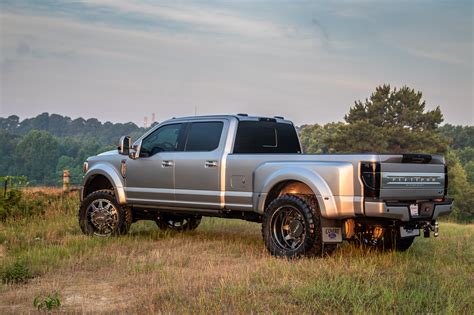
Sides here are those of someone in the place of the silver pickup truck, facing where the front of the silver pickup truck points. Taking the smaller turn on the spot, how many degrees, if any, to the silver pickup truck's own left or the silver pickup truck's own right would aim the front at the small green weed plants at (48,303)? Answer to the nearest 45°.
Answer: approximately 90° to the silver pickup truck's own left

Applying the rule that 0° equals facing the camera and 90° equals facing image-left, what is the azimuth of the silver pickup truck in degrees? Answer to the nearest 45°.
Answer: approximately 135°

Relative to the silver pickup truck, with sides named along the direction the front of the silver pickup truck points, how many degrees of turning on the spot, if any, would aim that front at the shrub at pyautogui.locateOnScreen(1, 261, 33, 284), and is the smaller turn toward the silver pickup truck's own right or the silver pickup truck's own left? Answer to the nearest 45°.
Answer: approximately 90° to the silver pickup truck's own left
